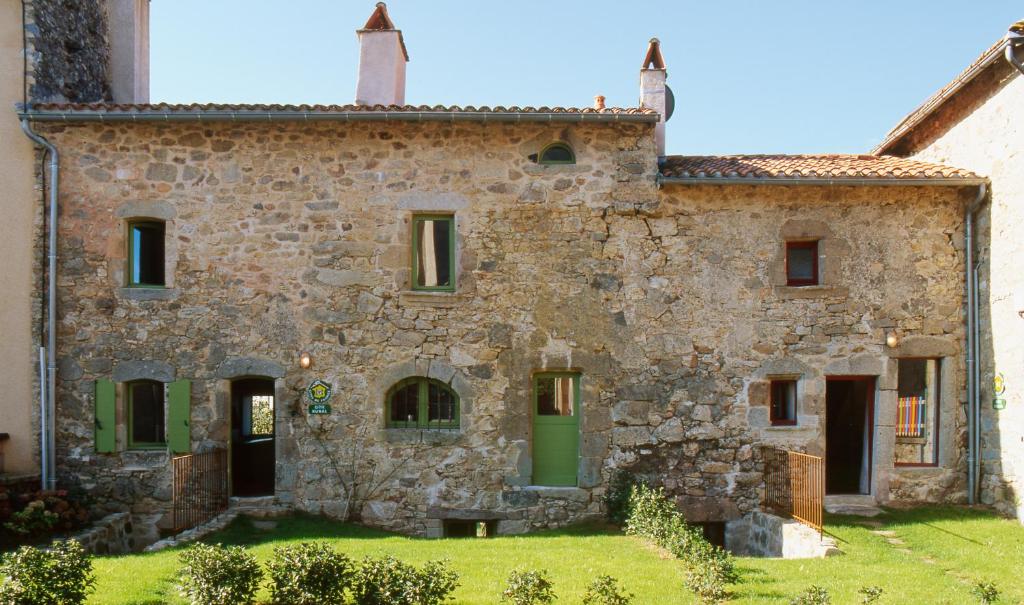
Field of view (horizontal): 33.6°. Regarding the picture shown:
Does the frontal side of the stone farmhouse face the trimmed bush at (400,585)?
yes

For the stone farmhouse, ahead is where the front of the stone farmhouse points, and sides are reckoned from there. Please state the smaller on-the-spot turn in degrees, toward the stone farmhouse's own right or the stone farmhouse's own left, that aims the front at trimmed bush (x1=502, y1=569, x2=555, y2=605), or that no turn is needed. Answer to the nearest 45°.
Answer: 0° — it already faces it

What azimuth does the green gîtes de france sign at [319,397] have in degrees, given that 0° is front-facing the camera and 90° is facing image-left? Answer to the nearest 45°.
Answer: approximately 0°

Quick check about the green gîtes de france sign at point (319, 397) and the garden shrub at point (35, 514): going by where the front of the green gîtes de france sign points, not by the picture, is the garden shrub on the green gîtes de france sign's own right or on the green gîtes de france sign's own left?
on the green gîtes de france sign's own right
